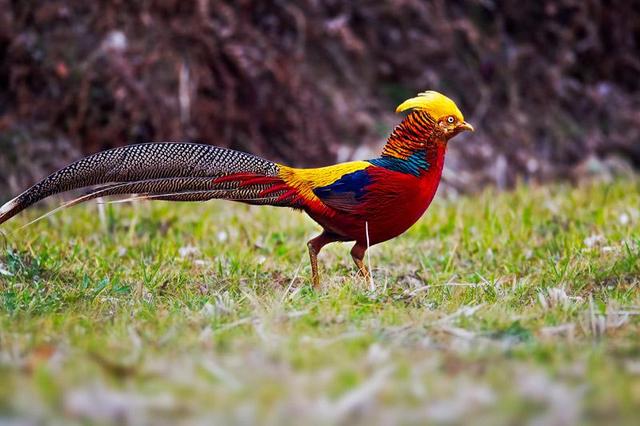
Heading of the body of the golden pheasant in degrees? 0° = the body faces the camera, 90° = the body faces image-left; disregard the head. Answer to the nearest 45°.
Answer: approximately 270°
